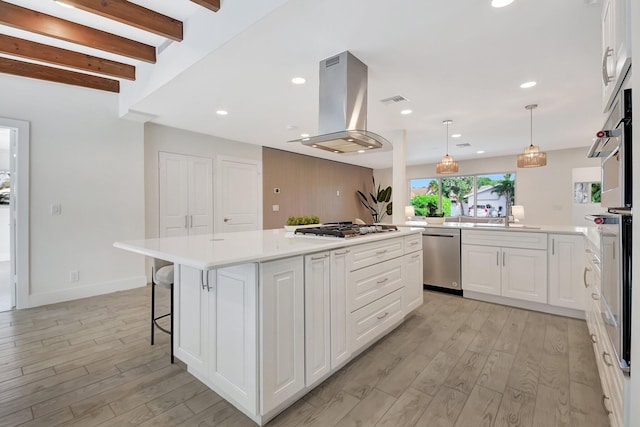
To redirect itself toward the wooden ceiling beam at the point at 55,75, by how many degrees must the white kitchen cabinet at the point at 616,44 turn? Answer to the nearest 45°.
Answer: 0° — it already faces it

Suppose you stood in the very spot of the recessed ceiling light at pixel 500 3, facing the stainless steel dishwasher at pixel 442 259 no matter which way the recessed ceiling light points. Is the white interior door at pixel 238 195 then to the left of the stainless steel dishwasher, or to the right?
left

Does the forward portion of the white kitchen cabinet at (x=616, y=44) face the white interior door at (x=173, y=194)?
yes

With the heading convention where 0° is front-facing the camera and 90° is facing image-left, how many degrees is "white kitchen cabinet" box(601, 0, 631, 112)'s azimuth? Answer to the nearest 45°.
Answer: approximately 90°

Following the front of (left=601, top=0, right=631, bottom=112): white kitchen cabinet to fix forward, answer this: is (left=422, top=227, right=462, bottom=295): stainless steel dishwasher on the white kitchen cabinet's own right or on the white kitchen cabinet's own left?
on the white kitchen cabinet's own right

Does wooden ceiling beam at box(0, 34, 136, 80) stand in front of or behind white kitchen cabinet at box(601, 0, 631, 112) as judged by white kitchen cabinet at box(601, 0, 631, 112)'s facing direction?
in front
